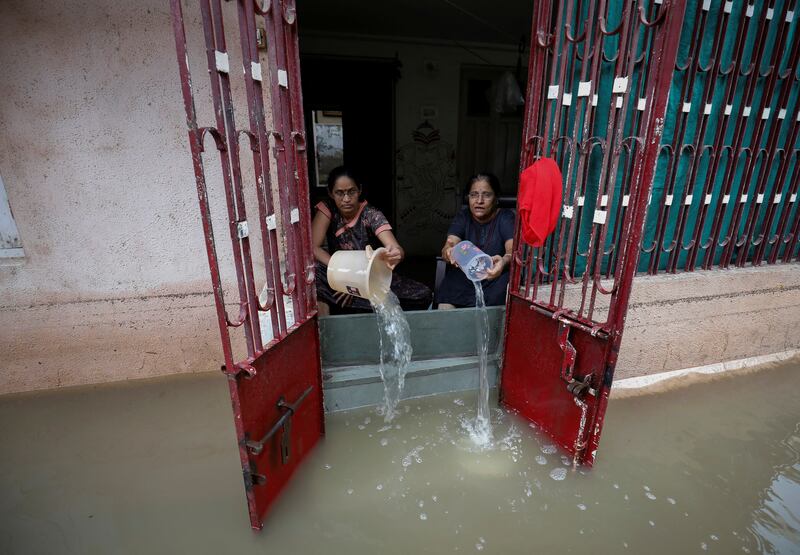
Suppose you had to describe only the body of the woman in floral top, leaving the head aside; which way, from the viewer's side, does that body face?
toward the camera

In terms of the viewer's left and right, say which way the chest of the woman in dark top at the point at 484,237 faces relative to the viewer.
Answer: facing the viewer

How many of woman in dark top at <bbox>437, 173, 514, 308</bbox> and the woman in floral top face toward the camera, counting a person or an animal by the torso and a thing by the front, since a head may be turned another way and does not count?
2

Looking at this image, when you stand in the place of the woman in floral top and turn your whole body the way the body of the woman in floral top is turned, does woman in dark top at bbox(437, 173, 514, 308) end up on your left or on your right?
on your left

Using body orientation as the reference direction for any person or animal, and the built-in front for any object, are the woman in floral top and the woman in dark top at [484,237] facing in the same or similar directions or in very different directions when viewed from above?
same or similar directions

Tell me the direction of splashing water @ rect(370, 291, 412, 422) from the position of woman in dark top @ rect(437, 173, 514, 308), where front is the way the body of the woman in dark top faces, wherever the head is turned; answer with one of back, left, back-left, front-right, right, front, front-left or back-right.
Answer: front-right

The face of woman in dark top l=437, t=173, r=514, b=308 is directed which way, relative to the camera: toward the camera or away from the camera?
toward the camera

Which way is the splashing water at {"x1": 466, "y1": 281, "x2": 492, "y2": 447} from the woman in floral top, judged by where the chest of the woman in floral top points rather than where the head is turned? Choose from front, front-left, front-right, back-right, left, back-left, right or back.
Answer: front-left

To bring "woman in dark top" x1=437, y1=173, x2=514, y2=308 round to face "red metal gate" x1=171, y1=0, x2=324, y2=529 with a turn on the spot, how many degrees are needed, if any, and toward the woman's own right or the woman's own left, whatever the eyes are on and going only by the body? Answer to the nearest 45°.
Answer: approximately 45° to the woman's own right

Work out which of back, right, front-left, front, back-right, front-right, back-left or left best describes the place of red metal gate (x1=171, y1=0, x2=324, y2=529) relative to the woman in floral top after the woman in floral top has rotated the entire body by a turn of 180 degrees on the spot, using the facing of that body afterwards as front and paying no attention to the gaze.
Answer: back

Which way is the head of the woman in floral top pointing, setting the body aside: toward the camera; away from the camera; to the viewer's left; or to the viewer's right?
toward the camera

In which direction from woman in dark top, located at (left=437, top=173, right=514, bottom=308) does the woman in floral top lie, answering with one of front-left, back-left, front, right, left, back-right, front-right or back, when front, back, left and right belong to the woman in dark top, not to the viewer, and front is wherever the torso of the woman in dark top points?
right
